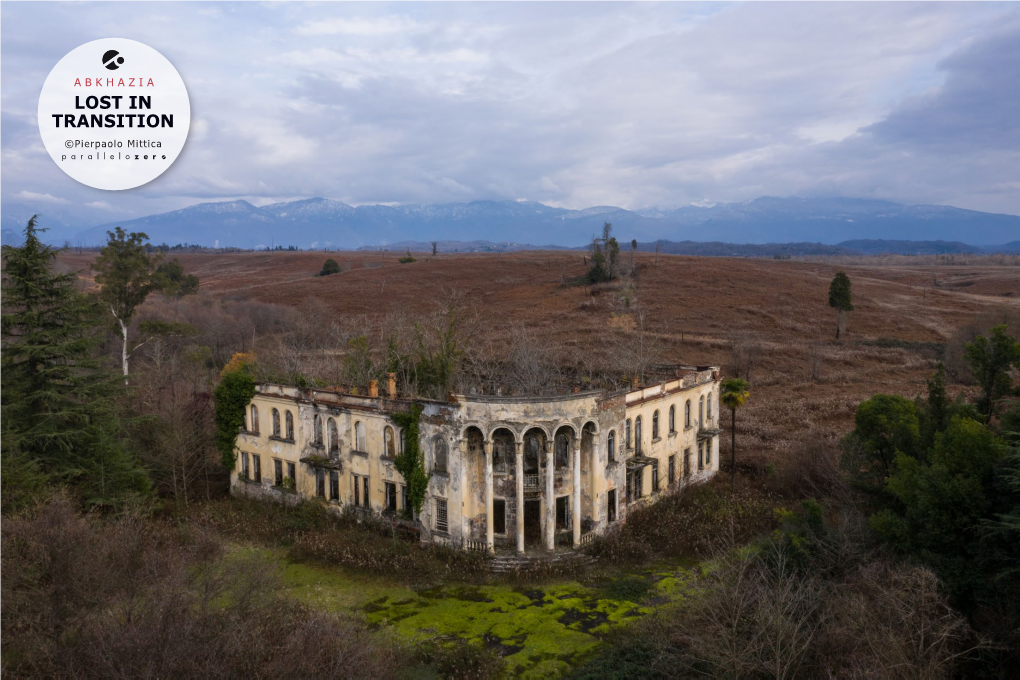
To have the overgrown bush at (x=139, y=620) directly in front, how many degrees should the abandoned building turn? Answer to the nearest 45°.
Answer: approximately 45° to its right

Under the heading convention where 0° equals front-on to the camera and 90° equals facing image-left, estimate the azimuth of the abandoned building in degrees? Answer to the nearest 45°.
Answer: approximately 0°

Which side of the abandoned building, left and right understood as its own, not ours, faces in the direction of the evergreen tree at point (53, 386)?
right

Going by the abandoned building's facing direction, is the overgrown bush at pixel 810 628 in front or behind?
in front

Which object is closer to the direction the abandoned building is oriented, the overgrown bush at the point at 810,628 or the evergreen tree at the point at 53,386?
the overgrown bush

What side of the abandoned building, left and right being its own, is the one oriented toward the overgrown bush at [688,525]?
left

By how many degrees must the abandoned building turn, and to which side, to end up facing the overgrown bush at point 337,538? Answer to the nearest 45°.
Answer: approximately 90° to its right

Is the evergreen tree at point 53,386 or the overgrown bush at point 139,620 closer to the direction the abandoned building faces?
the overgrown bush
